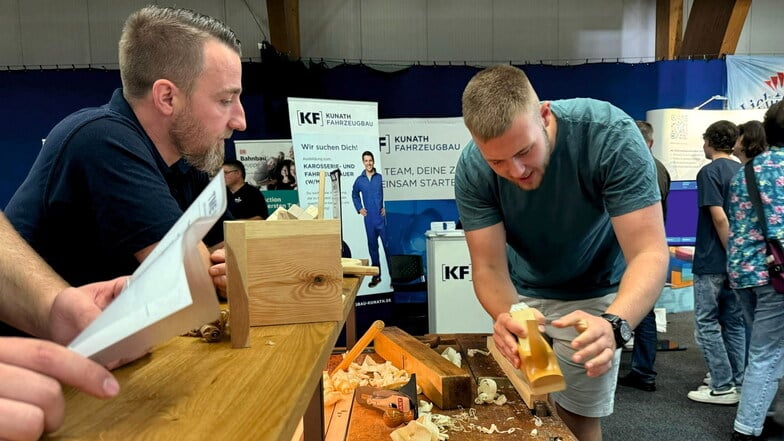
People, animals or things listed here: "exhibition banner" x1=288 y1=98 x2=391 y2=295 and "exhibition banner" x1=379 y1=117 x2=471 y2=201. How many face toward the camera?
2

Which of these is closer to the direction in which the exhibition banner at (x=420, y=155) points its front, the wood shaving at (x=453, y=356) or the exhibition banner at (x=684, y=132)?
the wood shaving

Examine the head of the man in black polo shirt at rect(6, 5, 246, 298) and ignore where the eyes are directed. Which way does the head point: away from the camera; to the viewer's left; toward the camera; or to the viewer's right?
to the viewer's right

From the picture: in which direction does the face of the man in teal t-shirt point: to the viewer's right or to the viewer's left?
to the viewer's left

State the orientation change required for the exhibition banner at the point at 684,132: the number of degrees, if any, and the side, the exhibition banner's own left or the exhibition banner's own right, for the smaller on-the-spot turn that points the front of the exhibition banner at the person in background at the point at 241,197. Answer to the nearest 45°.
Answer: approximately 45° to the exhibition banner's own right

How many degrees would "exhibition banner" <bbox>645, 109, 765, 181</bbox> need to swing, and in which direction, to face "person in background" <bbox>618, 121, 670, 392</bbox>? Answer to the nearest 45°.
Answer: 0° — it already faces them

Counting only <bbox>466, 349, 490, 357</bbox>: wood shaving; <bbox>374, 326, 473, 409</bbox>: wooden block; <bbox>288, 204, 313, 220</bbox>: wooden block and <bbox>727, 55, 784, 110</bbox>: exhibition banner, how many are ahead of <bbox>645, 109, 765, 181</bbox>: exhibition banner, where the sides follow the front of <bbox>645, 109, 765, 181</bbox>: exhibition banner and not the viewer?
3

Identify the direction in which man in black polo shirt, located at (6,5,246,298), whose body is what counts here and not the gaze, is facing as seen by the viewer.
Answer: to the viewer's right

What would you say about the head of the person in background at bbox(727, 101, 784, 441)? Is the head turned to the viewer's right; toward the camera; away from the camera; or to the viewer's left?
away from the camera

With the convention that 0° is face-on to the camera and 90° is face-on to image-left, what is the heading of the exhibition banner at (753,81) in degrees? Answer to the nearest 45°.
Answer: approximately 0°

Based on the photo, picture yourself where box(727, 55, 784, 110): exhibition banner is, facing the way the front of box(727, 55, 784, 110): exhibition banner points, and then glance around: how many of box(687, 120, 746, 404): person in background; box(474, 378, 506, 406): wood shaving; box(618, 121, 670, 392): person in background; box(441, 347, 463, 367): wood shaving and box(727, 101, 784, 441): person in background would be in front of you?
5
